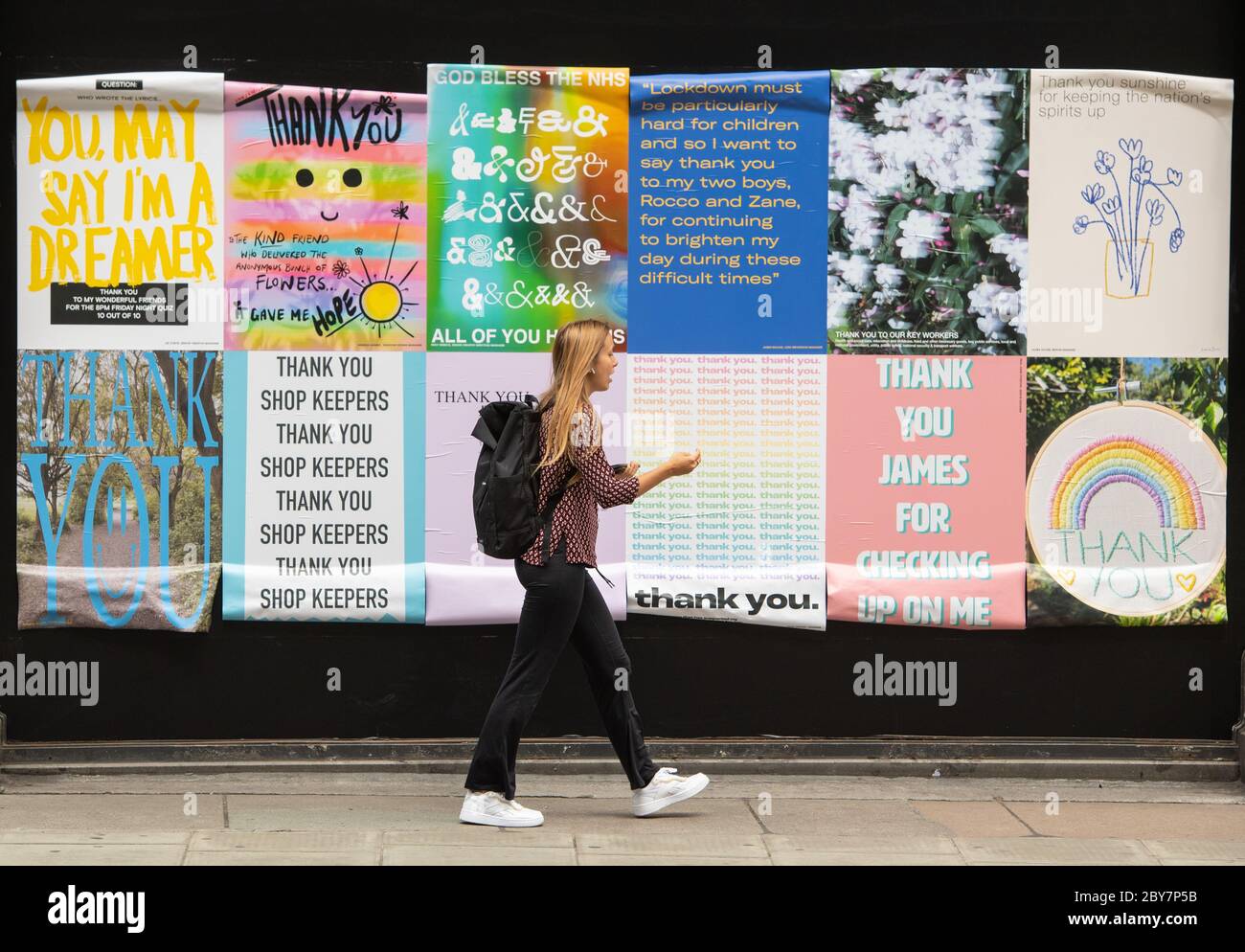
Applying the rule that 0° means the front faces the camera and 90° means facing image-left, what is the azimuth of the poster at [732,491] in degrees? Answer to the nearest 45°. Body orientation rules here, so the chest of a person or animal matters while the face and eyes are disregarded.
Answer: approximately 0°

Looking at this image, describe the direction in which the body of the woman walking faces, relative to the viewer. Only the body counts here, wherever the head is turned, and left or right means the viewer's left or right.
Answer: facing to the right of the viewer

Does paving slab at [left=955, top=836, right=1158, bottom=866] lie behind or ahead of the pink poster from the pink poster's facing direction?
ahead

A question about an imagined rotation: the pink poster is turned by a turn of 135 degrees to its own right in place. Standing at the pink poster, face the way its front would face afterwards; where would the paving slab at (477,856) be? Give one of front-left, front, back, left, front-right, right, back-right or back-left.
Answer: left

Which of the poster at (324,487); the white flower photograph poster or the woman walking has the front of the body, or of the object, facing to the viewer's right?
the woman walking

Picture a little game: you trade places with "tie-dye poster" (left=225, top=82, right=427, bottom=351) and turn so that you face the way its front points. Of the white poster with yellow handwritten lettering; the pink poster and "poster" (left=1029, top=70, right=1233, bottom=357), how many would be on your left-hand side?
2

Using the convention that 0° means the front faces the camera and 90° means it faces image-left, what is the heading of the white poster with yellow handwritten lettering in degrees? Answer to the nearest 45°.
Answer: approximately 0°

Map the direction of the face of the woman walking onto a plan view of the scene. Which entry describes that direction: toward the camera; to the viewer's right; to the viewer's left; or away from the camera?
to the viewer's right
